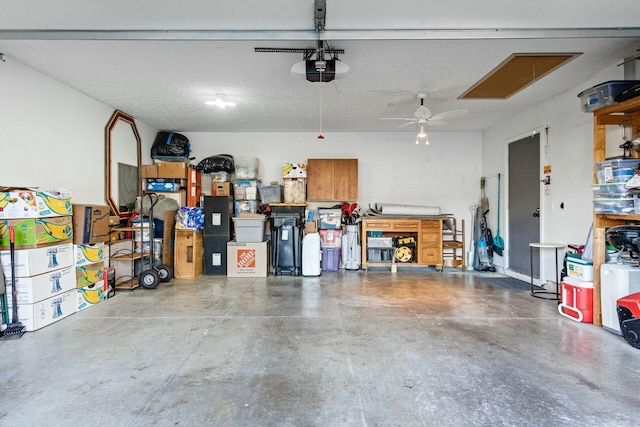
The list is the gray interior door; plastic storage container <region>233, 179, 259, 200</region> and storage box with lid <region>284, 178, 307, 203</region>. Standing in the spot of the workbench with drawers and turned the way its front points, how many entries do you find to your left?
1

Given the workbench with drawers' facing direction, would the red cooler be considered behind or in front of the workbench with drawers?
in front

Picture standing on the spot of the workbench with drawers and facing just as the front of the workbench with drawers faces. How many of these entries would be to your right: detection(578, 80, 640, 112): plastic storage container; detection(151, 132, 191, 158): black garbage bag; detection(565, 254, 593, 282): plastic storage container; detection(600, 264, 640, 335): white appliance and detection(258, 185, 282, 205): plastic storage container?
2

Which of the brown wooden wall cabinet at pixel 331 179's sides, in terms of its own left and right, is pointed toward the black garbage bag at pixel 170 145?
right

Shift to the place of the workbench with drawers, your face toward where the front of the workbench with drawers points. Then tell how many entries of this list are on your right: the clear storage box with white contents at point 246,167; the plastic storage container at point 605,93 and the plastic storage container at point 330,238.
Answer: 2

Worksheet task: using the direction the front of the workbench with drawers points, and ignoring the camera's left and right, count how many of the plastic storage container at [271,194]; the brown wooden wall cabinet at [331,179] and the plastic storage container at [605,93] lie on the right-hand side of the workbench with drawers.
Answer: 2

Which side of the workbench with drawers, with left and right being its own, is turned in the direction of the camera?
front

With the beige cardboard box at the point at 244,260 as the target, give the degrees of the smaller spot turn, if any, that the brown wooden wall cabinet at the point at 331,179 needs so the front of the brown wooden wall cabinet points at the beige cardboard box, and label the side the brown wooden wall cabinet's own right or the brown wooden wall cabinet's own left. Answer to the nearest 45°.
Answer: approximately 45° to the brown wooden wall cabinet's own right

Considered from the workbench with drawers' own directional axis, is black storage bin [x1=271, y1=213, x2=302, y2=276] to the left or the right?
on its right

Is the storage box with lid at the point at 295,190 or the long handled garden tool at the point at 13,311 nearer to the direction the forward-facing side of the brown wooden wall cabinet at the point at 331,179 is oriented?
the long handled garden tool

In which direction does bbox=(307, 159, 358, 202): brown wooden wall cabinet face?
toward the camera

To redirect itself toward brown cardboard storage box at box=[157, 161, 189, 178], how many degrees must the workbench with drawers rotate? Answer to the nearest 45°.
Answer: approximately 90° to its right

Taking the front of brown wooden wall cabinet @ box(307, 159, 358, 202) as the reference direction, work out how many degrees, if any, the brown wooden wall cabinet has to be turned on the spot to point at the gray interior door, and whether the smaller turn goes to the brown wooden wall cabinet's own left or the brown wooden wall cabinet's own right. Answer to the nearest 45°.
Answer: approximately 90° to the brown wooden wall cabinet's own left

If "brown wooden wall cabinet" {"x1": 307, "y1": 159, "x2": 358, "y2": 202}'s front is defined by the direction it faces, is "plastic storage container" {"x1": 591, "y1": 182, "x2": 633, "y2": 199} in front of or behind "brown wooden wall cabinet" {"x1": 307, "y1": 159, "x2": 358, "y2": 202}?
in front

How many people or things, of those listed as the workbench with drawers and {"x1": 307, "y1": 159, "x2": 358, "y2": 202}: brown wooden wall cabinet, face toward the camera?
2

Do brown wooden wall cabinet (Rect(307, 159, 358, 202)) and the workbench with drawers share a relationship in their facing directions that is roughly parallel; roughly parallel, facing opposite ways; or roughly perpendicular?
roughly parallel
